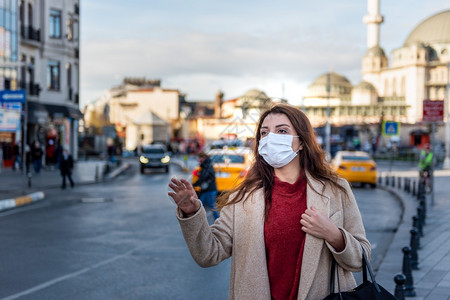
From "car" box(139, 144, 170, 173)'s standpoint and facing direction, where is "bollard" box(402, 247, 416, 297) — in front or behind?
in front

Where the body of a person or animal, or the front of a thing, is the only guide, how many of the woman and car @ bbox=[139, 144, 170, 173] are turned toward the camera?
2

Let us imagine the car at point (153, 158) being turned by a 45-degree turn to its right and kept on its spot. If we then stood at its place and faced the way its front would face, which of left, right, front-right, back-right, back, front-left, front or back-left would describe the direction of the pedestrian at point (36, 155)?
front

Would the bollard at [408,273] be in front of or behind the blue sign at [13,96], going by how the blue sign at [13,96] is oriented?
in front

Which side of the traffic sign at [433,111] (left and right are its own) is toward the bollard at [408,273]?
front

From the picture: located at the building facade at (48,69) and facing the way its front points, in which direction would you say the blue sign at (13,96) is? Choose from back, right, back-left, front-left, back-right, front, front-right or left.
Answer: front-right

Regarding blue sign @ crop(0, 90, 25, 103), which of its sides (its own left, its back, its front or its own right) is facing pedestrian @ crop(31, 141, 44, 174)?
back

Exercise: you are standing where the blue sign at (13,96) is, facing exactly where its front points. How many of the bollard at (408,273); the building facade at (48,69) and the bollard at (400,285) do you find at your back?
1

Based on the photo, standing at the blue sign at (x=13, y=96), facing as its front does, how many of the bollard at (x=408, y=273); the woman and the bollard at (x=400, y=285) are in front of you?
3

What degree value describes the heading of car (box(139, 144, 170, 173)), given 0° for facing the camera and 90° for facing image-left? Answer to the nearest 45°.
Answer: approximately 0°
